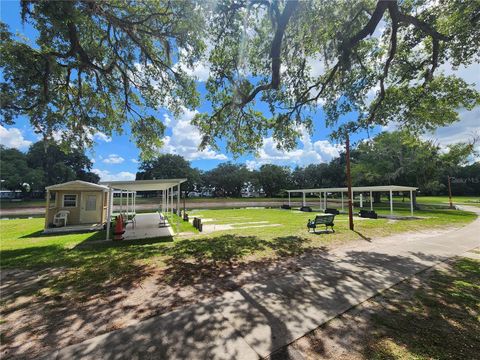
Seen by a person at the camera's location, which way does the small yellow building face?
facing the viewer

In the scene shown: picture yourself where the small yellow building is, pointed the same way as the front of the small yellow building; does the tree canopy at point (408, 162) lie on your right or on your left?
on your left
